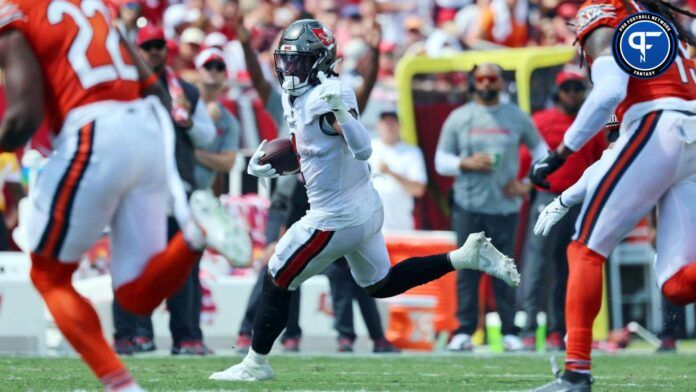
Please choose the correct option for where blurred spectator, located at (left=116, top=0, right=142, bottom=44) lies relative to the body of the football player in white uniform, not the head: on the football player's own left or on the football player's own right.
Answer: on the football player's own right

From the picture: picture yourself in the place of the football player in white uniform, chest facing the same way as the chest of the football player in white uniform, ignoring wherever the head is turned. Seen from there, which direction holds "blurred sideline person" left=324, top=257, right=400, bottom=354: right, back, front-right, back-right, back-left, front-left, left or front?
right

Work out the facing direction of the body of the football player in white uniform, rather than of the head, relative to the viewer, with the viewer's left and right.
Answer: facing to the left of the viewer

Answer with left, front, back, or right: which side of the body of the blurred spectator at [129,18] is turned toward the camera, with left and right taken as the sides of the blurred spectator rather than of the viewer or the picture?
front

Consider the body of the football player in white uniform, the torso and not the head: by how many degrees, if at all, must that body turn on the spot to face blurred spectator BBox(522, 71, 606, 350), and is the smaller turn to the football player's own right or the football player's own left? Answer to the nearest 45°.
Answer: approximately 135° to the football player's own right

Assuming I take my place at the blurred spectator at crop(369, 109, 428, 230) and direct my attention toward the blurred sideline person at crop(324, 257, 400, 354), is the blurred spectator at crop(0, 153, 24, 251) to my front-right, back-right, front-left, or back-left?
front-right

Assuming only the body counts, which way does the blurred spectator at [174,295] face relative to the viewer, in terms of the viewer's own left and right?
facing the viewer

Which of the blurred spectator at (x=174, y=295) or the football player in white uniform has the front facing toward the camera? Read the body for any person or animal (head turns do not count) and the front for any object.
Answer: the blurred spectator

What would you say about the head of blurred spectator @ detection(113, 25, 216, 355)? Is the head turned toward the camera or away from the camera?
toward the camera

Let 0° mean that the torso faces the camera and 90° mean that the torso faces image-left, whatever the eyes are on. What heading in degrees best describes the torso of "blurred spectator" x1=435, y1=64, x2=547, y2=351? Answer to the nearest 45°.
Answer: approximately 0°

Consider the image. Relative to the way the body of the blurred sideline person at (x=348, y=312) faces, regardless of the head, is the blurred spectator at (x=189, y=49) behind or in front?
behind

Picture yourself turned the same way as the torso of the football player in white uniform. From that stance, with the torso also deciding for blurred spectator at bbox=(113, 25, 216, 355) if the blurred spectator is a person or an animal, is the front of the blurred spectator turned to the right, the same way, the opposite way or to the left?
to the left
